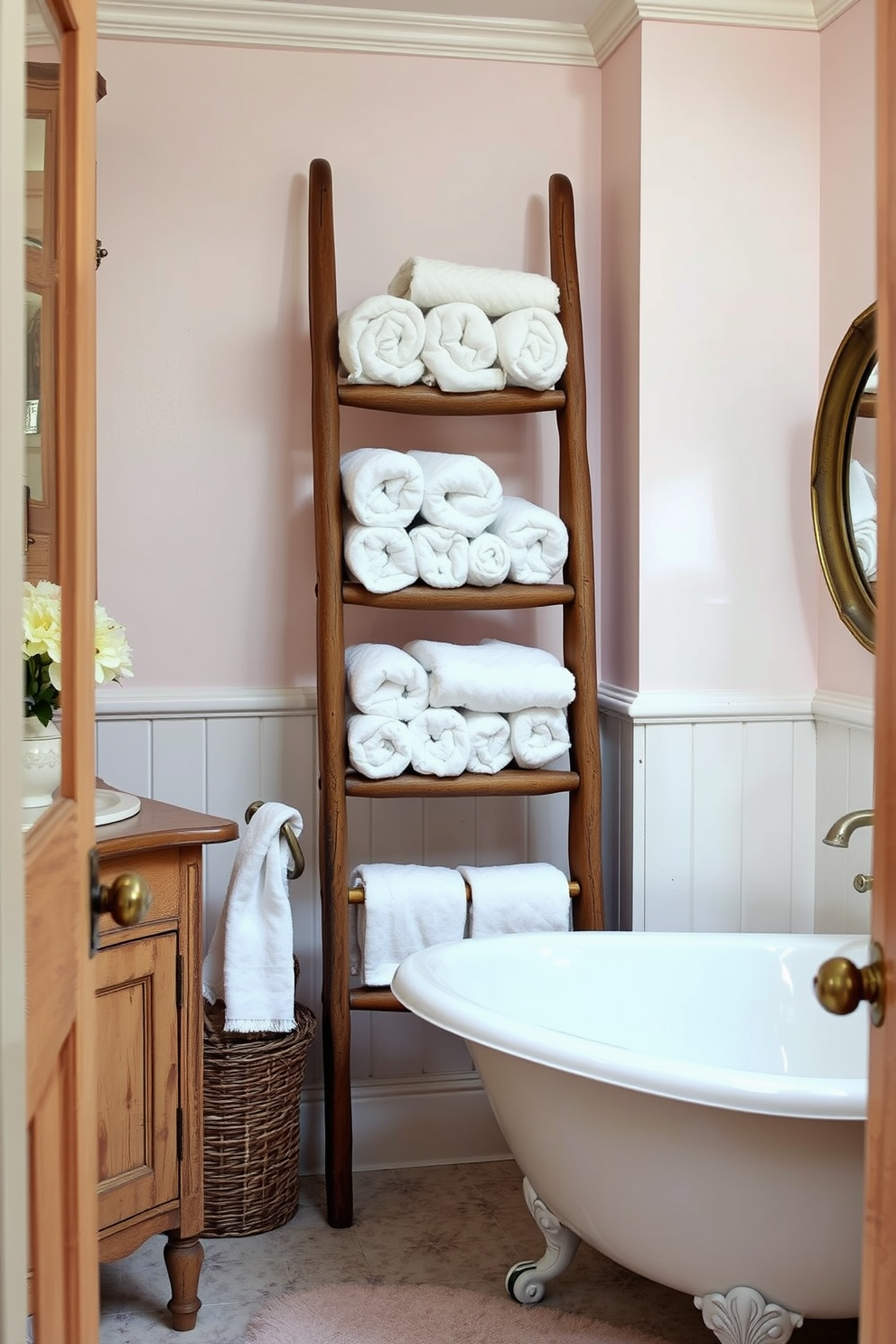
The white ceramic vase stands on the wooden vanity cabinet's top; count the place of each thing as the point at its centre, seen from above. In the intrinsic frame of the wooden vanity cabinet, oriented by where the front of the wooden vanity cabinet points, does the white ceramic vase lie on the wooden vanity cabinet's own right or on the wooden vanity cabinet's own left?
on the wooden vanity cabinet's own right

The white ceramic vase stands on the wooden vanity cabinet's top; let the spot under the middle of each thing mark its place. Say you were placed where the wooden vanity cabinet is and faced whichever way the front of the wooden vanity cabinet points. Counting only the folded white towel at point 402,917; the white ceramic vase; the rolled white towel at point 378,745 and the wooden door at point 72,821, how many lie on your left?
2

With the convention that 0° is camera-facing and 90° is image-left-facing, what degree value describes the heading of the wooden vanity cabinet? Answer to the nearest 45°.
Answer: approximately 315°

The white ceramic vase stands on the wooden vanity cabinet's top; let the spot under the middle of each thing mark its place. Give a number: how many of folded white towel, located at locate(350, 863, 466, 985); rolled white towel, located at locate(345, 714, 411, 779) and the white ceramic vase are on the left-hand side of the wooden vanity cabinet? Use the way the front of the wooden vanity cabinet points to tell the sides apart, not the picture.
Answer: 2

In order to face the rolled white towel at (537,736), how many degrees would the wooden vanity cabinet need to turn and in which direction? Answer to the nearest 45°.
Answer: approximately 90° to its left

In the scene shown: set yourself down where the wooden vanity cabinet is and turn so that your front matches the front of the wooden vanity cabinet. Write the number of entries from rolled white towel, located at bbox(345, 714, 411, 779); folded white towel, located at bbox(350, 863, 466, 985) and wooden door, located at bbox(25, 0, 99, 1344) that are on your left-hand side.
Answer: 2

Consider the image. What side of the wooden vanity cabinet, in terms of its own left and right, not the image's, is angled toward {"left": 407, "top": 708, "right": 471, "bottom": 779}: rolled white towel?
left

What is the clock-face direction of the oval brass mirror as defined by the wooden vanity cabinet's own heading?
The oval brass mirror is roughly at 10 o'clock from the wooden vanity cabinet.

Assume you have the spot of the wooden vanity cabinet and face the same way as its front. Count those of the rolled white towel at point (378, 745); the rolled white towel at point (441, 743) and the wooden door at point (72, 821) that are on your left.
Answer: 2

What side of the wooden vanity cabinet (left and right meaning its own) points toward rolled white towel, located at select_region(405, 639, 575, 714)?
left

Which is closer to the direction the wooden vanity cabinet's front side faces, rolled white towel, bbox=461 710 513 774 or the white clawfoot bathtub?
the white clawfoot bathtub

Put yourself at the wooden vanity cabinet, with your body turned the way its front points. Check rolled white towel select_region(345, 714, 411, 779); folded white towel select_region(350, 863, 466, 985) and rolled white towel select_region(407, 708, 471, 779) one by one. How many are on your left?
3
